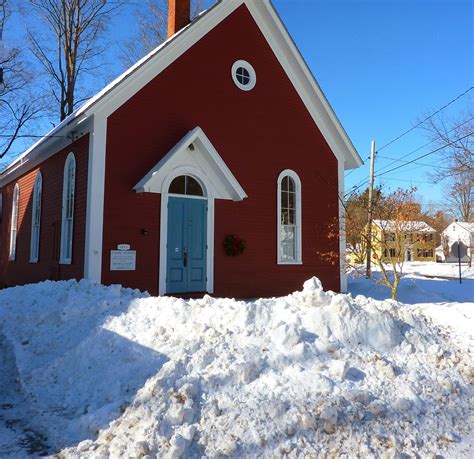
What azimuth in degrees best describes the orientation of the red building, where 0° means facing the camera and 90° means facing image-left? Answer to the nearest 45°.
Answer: approximately 315°
